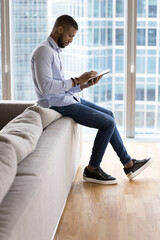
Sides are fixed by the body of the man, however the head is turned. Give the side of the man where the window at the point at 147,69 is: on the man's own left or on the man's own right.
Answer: on the man's own left

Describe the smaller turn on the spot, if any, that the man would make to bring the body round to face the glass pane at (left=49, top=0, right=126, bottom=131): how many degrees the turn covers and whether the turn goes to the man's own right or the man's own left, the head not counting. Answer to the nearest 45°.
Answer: approximately 90° to the man's own left

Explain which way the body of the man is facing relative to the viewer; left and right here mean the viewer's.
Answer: facing to the right of the viewer
